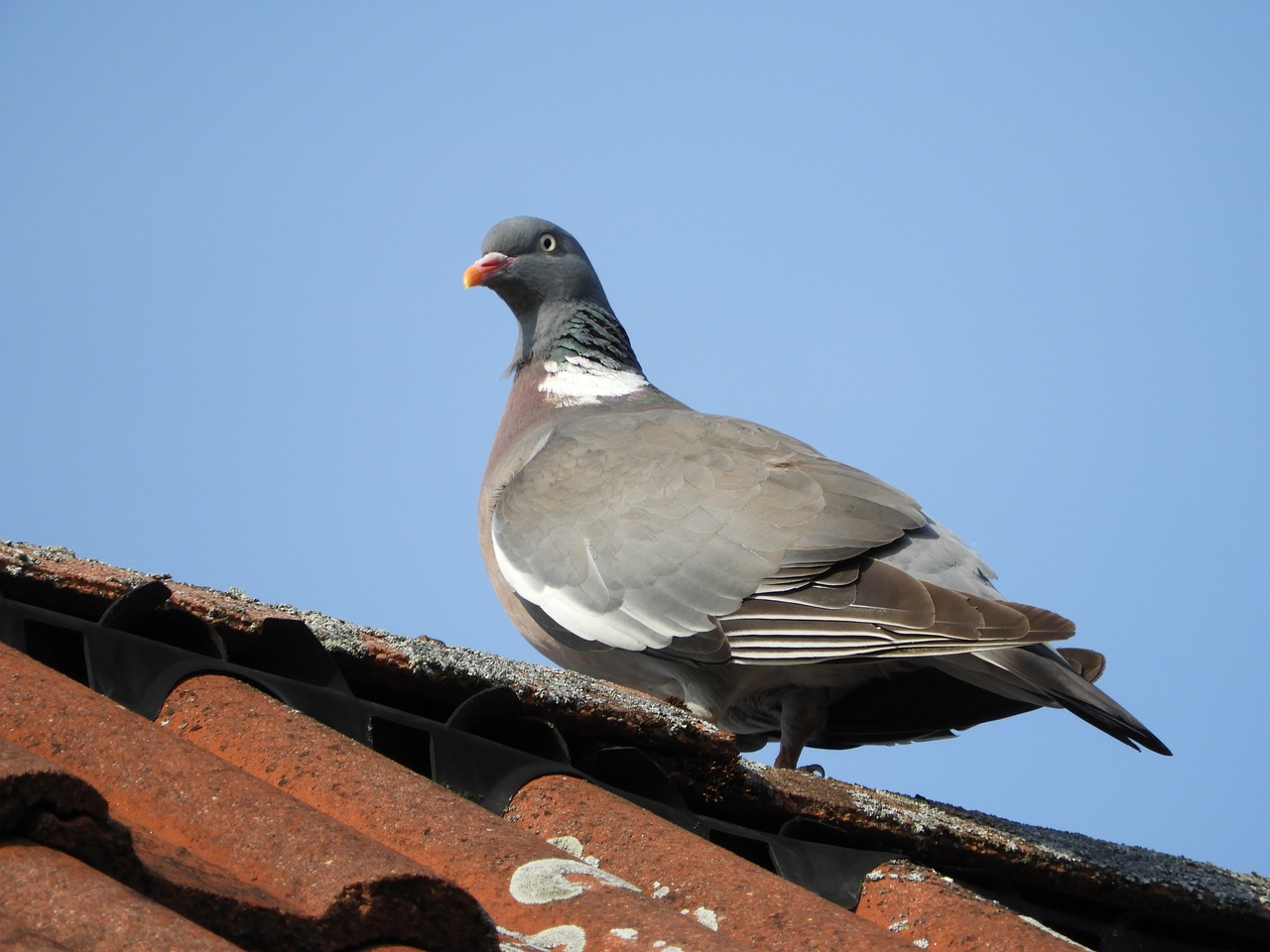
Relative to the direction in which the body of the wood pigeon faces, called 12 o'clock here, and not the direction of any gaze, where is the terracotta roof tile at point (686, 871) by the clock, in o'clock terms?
The terracotta roof tile is roughly at 9 o'clock from the wood pigeon.

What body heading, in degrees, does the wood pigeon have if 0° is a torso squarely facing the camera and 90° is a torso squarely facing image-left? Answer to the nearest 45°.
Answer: approximately 90°

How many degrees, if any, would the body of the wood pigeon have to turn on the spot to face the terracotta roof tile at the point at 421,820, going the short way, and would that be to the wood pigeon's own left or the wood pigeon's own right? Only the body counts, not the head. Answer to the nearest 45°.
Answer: approximately 90° to the wood pigeon's own left

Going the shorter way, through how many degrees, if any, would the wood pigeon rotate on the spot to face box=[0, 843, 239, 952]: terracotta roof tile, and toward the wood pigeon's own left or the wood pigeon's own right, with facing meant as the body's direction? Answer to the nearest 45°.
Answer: approximately 90° to the wood pigeon's own left
